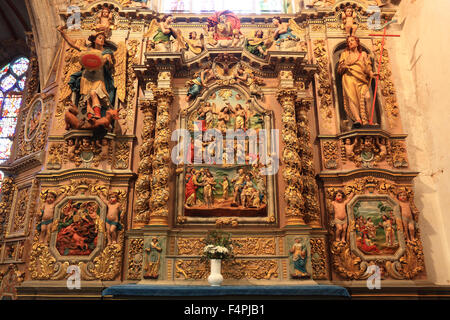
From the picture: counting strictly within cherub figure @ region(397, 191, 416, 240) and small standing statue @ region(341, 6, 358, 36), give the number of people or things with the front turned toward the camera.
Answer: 2

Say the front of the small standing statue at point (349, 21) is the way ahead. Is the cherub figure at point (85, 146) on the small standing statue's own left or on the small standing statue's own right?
on the small standing statue's own right

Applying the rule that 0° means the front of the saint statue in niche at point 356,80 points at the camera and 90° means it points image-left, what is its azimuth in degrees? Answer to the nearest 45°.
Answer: approximately 0°

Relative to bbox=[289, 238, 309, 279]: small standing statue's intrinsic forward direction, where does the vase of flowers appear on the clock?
The vase of flowers is roughly at 2 o'clock from the small standing statue.

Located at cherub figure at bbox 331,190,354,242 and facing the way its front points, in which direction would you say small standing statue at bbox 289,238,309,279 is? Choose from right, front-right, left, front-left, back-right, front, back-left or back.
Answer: front-right

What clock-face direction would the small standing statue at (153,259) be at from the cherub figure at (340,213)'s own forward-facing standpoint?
The small standing statue is roughly at 2 o'clock from the cherub figure.

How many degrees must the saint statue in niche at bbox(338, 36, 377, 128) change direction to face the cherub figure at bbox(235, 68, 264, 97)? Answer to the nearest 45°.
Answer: approximately 45° to its right

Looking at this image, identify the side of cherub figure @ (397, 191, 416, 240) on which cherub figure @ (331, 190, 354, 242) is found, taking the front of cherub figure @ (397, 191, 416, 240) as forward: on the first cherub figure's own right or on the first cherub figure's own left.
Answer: on the first cherub figure's own right
